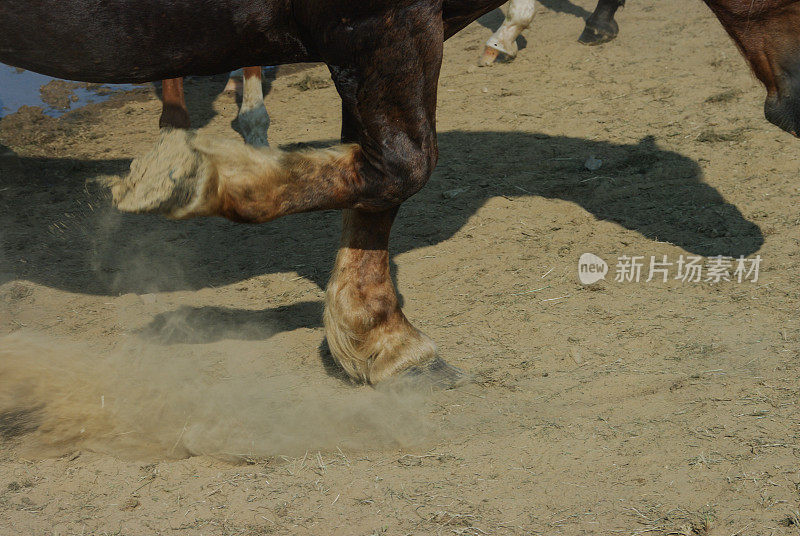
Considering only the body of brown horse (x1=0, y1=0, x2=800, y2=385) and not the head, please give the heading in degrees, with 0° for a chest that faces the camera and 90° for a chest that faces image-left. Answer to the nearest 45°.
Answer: approximately 270°
